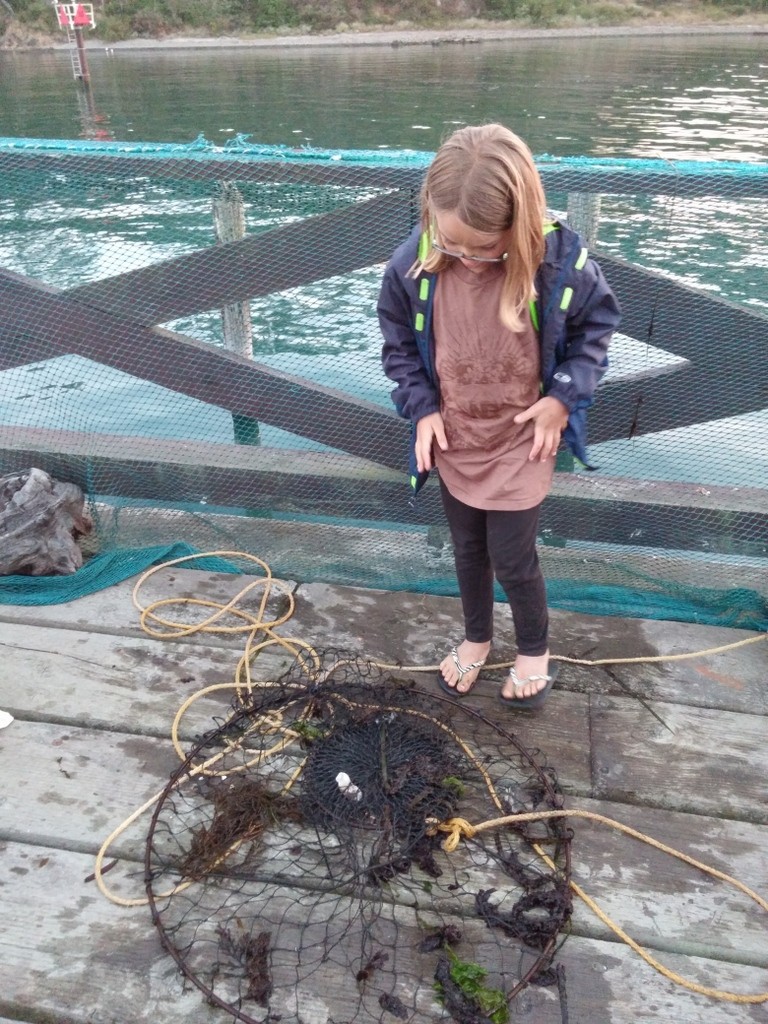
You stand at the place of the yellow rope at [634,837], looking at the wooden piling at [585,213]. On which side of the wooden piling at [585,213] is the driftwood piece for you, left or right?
left

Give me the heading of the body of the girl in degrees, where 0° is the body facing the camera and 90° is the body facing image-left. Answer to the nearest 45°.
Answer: approximately 0°

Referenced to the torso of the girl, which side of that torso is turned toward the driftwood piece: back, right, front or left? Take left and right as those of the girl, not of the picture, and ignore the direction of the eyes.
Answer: right

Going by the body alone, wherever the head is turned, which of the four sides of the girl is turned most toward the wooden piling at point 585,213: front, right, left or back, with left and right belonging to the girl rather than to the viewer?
back
